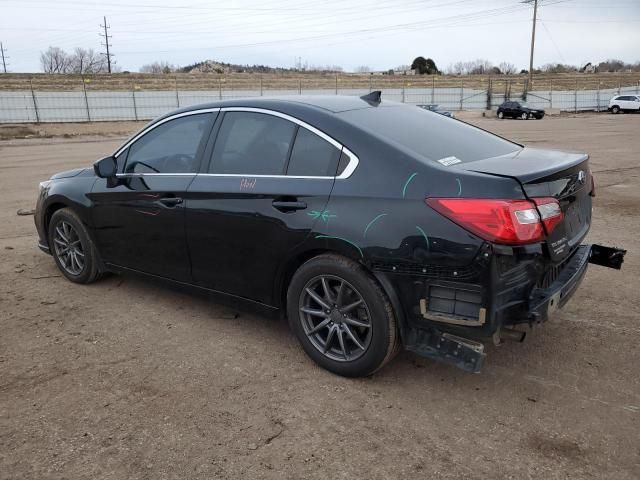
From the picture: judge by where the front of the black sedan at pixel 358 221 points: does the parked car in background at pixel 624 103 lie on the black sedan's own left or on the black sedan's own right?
on the black sedan's own right

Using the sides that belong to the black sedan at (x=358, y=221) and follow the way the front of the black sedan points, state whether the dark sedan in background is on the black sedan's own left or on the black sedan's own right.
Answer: on the black sedan's own right

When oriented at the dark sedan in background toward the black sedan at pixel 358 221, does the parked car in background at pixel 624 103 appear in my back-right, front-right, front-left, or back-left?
back-left

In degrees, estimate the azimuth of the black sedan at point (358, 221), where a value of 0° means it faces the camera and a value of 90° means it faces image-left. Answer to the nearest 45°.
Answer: approximately 135°
